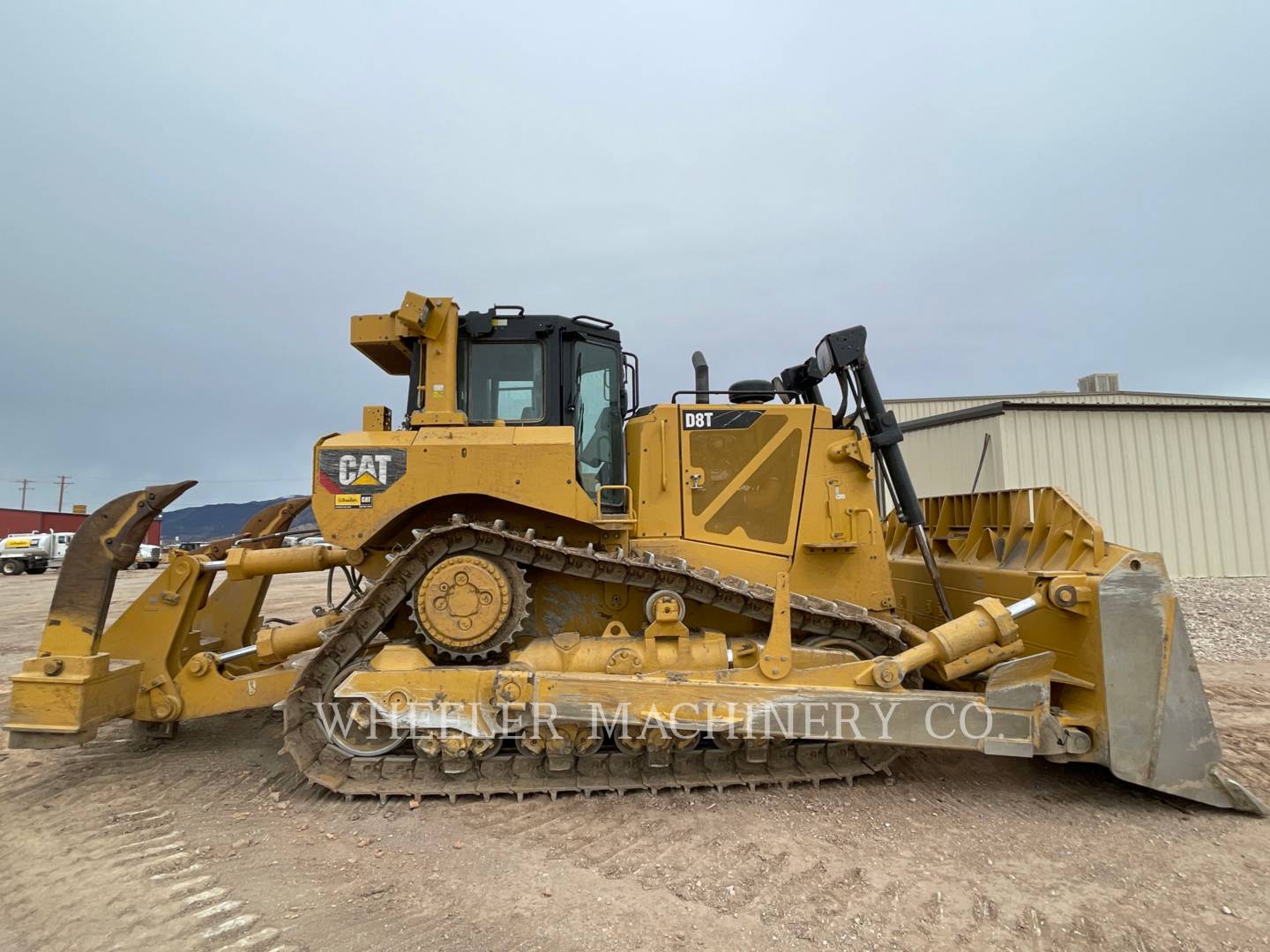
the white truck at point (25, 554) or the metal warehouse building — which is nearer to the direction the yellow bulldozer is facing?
the metal warehouse building

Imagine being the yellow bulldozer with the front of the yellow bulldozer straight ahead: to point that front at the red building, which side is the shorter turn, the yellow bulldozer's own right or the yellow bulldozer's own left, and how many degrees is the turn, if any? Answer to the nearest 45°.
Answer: approximately 135° to the yellow bulldozer's own left

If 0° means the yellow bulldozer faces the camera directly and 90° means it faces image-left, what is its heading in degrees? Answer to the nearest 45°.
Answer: approximately 270°

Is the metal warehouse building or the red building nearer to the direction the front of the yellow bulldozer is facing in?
the metal warehouse building

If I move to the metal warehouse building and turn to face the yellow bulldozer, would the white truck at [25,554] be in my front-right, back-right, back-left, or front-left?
front-right

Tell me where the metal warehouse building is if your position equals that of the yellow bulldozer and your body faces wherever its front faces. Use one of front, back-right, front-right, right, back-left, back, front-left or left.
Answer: front-left

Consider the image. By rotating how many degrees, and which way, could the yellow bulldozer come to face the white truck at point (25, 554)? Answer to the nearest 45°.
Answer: approximately 135° to its left

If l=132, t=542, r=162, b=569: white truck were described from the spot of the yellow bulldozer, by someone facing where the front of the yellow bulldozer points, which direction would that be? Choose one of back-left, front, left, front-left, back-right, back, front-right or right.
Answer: back-left
